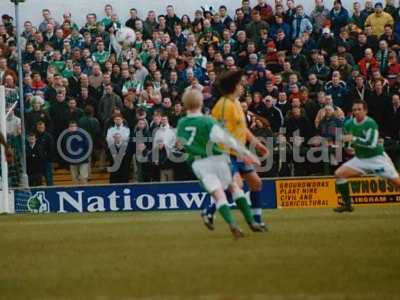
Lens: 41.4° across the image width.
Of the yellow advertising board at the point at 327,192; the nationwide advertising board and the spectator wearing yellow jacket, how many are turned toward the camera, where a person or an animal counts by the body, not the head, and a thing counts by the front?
3

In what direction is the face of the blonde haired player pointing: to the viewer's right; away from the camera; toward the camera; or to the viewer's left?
away from the camera

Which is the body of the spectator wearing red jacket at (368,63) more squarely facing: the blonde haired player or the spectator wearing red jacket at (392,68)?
the blonde haired player

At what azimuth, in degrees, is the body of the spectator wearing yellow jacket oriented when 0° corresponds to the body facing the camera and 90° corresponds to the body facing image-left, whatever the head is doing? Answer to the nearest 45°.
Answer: approximately 0°

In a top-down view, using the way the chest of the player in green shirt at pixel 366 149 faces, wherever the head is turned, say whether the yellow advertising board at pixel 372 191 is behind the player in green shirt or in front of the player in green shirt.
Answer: behind

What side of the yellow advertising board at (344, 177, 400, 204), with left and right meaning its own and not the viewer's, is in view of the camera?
front

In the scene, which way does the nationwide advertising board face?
toward the camera

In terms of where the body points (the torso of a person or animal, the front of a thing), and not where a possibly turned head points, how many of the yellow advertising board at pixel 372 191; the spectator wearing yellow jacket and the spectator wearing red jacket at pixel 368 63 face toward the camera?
3

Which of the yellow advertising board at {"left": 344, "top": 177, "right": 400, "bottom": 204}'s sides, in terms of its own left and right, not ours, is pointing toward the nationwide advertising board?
right

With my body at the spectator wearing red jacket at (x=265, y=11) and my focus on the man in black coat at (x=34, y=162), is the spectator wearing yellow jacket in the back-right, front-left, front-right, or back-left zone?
back-left
